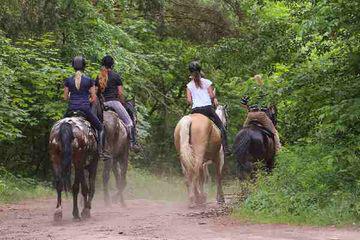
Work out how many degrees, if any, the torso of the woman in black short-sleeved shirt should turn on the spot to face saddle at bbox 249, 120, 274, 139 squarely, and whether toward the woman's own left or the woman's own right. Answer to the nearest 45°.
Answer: approximately 45° to the woman's own right

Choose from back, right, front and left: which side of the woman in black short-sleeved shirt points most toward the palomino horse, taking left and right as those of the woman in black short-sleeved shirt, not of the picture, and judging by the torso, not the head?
right

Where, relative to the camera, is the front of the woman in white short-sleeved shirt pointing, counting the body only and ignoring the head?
away from the camera

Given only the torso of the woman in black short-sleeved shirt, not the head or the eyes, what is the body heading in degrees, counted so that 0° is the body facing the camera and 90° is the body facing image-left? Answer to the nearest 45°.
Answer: approximately 225°

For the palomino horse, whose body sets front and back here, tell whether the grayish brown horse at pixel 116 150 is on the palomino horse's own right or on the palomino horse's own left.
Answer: on the palomino horse's own left

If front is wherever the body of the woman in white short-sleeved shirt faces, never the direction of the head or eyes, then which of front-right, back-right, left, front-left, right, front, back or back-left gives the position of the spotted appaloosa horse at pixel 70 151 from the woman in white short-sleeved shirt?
back-left

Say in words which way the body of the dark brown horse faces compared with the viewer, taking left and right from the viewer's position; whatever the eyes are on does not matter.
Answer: facing away from the viewer and to the right of the viewer
